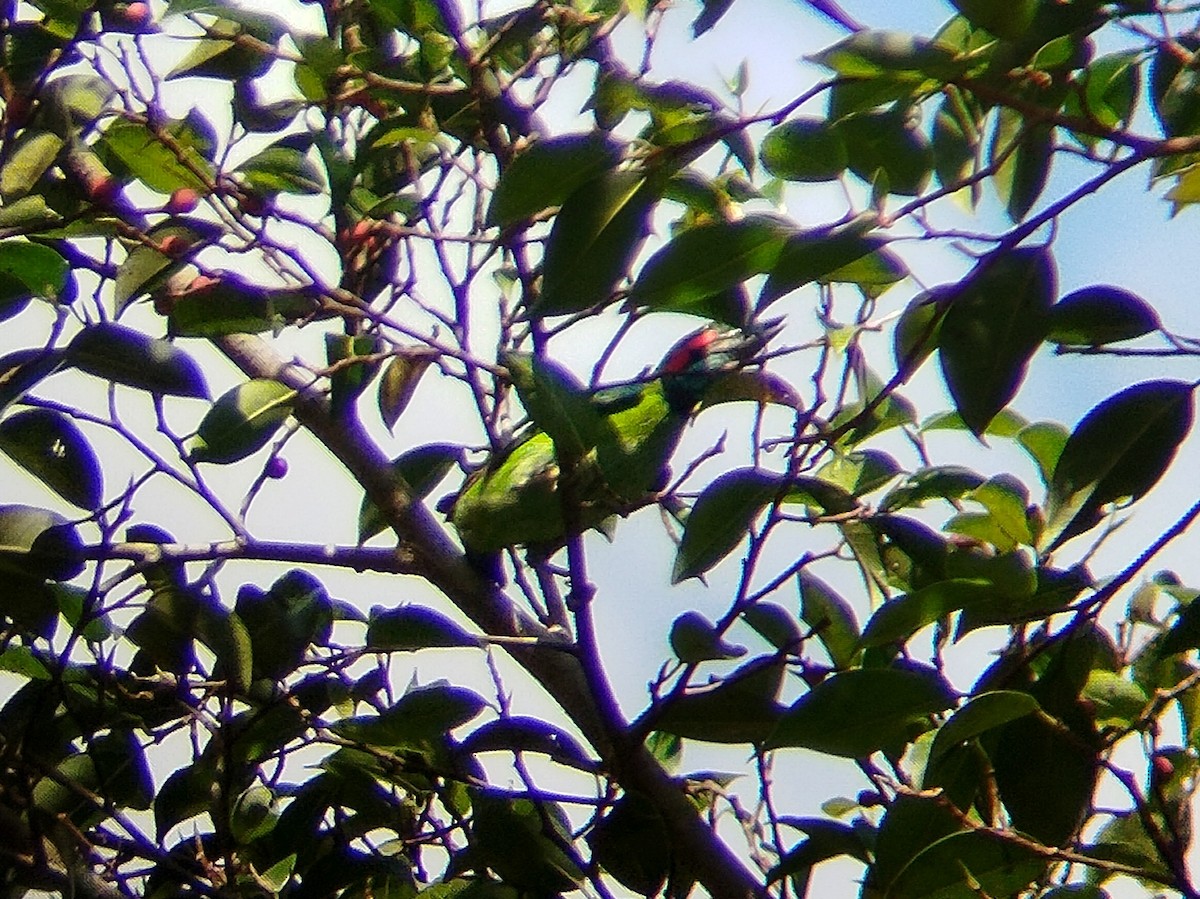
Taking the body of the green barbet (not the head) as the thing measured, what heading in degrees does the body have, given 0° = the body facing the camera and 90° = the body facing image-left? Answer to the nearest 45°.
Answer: approximately 270°
